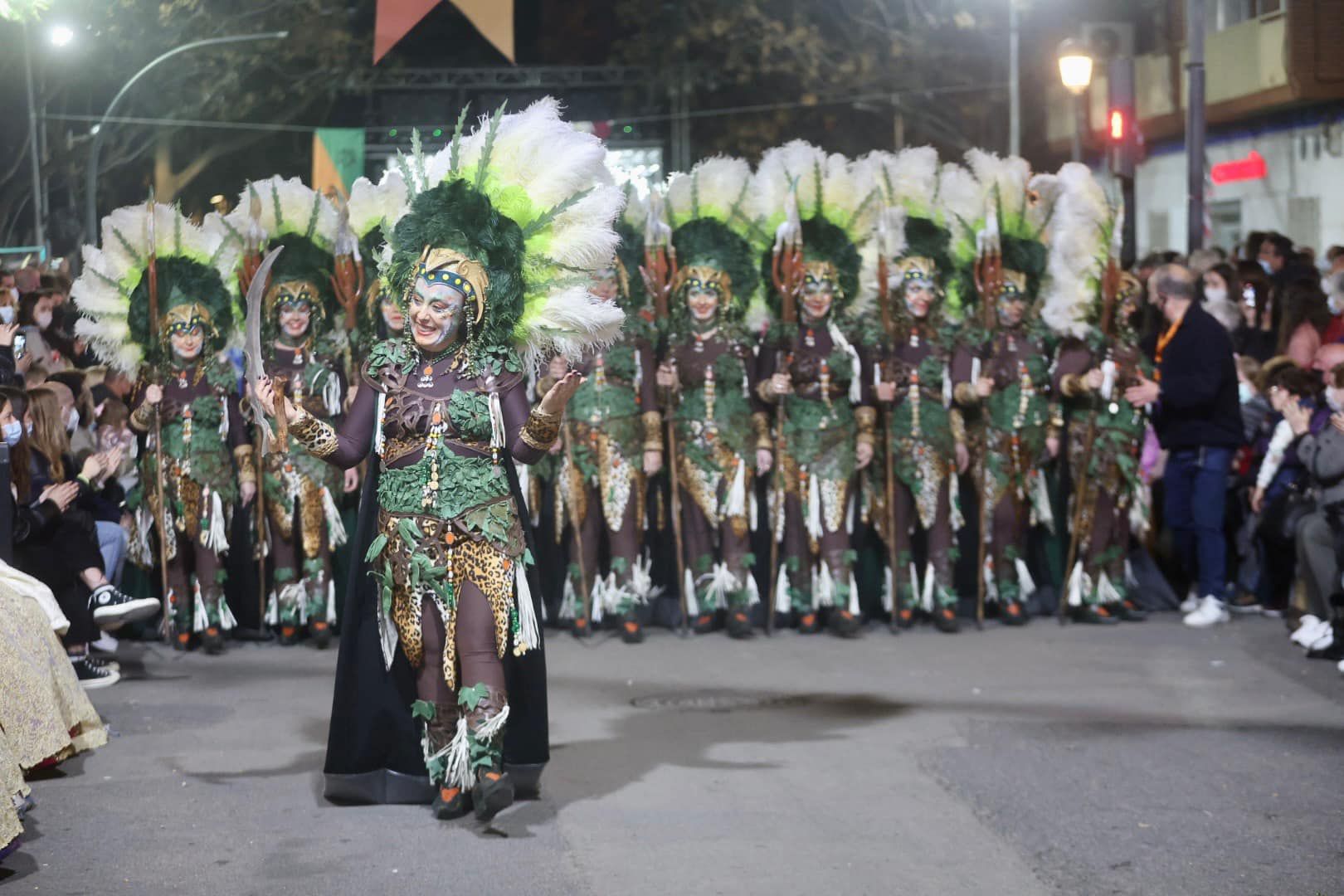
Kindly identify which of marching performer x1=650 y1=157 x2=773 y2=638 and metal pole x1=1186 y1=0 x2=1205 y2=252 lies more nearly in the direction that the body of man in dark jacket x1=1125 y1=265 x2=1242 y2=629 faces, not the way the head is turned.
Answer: the marching performer

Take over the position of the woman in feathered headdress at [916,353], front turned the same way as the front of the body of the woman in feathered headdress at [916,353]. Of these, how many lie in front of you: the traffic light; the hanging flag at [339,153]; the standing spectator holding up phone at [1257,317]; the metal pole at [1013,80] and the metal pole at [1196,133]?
0

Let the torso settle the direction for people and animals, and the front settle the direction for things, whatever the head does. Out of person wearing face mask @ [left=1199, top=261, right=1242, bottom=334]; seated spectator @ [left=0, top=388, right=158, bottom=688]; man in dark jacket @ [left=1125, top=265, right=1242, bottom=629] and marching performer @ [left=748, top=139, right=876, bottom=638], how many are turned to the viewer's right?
1

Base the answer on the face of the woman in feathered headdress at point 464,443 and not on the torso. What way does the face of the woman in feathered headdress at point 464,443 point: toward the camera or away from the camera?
toward the camera

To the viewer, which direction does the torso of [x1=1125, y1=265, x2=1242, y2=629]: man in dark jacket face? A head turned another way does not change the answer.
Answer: to the viewer's left

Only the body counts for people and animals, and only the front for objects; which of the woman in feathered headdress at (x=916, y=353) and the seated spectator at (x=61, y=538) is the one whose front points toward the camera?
the woman in feathered headdress

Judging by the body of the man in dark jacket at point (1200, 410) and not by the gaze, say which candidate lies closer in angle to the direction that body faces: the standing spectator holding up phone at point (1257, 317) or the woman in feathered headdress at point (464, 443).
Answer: the woman in feathered headdress

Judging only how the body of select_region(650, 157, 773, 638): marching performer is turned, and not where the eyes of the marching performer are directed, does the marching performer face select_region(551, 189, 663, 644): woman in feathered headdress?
no

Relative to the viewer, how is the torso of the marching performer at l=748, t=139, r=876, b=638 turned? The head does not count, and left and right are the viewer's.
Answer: facing the viewer

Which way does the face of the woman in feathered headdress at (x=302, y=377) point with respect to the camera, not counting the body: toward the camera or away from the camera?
toward the camera

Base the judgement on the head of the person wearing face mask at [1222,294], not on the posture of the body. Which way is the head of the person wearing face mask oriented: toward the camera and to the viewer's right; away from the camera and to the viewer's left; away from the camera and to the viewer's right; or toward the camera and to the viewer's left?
toward the camera and to the viewer's left

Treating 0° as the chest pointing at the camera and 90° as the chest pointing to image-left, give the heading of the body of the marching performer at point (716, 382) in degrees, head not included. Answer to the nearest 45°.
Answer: approximately 0°

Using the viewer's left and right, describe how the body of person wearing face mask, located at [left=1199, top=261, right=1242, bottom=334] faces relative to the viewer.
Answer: facing the viewer and to the left of the viewer

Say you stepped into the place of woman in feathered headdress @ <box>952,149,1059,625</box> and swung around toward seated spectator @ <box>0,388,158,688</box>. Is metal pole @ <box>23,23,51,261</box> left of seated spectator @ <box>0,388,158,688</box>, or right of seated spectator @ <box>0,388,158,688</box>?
right

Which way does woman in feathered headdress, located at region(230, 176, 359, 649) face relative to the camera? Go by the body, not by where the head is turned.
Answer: toward the camera

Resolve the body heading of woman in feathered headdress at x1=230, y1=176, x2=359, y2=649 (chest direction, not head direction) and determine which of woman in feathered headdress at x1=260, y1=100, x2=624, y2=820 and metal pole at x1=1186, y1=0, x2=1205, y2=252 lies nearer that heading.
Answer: the woman in feathered headdress

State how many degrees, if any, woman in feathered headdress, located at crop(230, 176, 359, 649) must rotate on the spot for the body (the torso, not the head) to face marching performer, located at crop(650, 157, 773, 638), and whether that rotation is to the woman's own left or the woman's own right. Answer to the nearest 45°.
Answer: approximately 90° to the woman's own left
